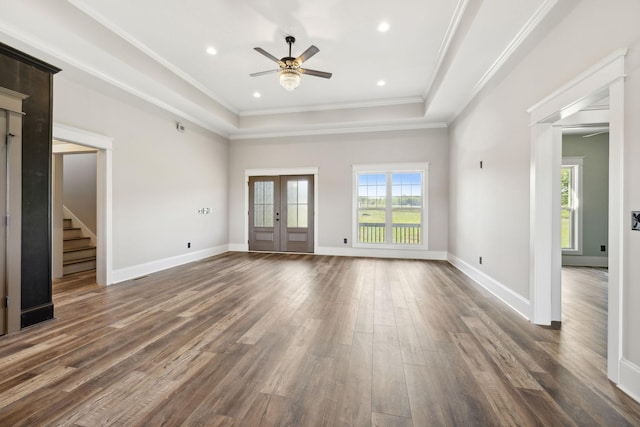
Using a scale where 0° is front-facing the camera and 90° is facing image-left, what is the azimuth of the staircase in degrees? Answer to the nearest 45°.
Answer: approximately 315°

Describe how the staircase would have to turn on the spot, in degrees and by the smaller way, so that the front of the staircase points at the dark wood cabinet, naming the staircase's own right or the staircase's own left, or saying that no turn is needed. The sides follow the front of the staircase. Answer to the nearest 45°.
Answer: approximately 45° to the staircase's own right

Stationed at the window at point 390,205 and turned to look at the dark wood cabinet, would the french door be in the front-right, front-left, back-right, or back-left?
front-right

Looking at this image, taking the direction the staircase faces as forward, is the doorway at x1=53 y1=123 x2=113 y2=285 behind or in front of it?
in front

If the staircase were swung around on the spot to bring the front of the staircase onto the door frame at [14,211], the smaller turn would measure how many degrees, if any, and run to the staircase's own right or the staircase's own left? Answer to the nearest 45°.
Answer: approximately 45° to the staircase's own right

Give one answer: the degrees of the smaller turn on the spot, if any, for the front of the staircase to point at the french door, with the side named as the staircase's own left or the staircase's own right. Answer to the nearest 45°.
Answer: approximately 45° to the staircase's own left

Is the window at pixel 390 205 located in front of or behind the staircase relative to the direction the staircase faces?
in front
